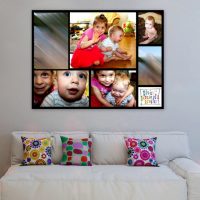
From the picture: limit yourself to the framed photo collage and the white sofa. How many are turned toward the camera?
2

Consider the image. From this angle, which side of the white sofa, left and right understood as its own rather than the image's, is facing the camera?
front

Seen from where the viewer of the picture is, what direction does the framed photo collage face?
facing the viewer

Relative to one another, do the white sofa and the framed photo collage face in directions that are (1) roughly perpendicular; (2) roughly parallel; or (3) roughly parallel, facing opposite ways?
roughly parallel
